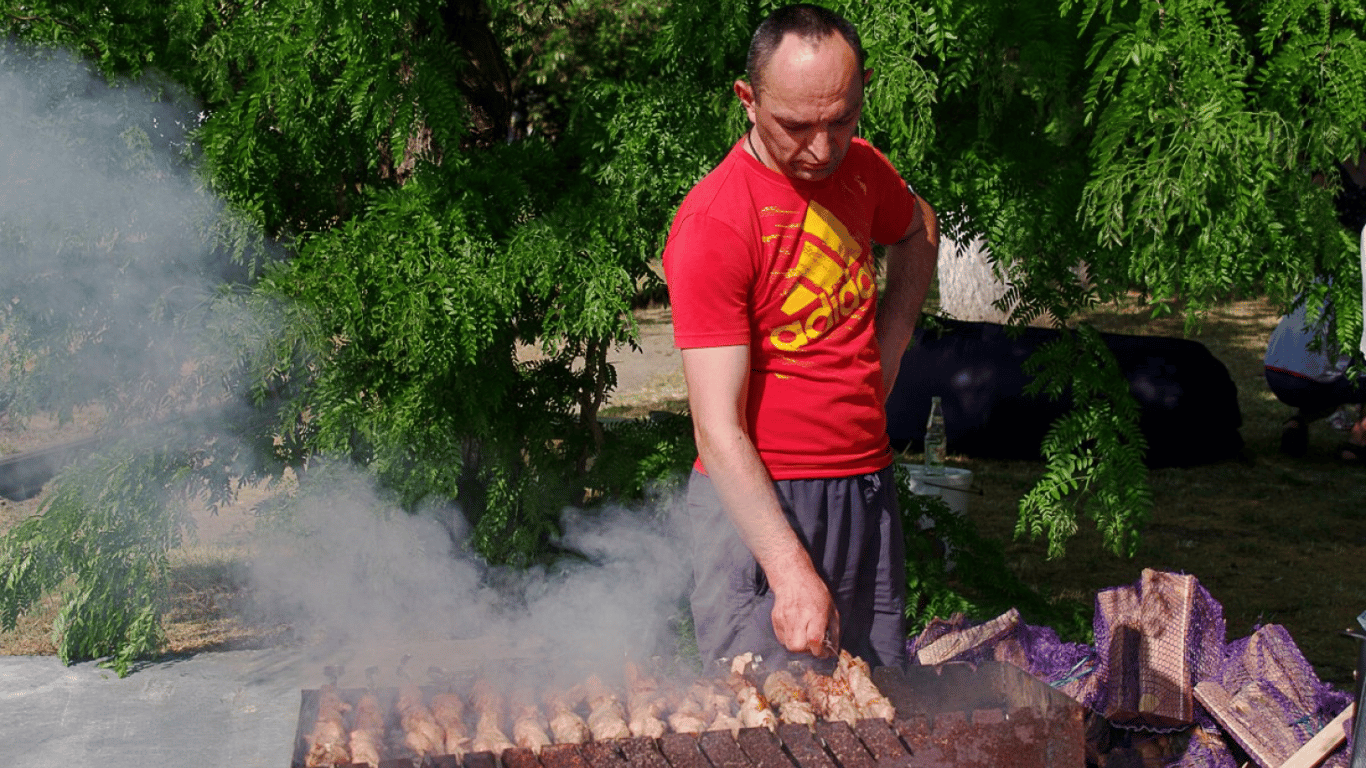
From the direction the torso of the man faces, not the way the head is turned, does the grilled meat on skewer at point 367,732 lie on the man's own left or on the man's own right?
on the man's own right

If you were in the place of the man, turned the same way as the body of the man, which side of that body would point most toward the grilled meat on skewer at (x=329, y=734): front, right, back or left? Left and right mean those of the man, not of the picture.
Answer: right

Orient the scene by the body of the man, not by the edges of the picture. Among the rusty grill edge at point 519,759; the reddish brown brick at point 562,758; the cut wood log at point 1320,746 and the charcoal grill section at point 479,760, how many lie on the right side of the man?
3

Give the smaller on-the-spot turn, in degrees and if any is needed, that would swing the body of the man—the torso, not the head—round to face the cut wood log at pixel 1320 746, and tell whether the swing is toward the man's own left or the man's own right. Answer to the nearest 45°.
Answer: approximately 45° to the man's own left

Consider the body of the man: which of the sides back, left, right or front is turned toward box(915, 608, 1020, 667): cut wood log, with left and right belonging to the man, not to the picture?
left

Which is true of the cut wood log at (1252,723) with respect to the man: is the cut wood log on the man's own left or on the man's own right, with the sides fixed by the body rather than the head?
on the man's own left

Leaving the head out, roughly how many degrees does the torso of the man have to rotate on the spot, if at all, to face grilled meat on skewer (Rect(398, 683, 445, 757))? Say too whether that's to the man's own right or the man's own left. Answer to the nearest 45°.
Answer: approximately 90° to the man's own right

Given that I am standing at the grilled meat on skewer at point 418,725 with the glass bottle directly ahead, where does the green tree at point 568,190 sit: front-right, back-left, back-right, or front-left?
front-left

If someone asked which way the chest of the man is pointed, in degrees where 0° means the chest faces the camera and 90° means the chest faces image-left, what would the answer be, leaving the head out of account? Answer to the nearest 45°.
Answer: approximately 315°

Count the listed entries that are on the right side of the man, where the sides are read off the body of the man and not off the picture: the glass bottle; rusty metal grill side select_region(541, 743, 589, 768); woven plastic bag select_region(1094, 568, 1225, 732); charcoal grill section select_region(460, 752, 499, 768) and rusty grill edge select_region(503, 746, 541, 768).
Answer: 3
